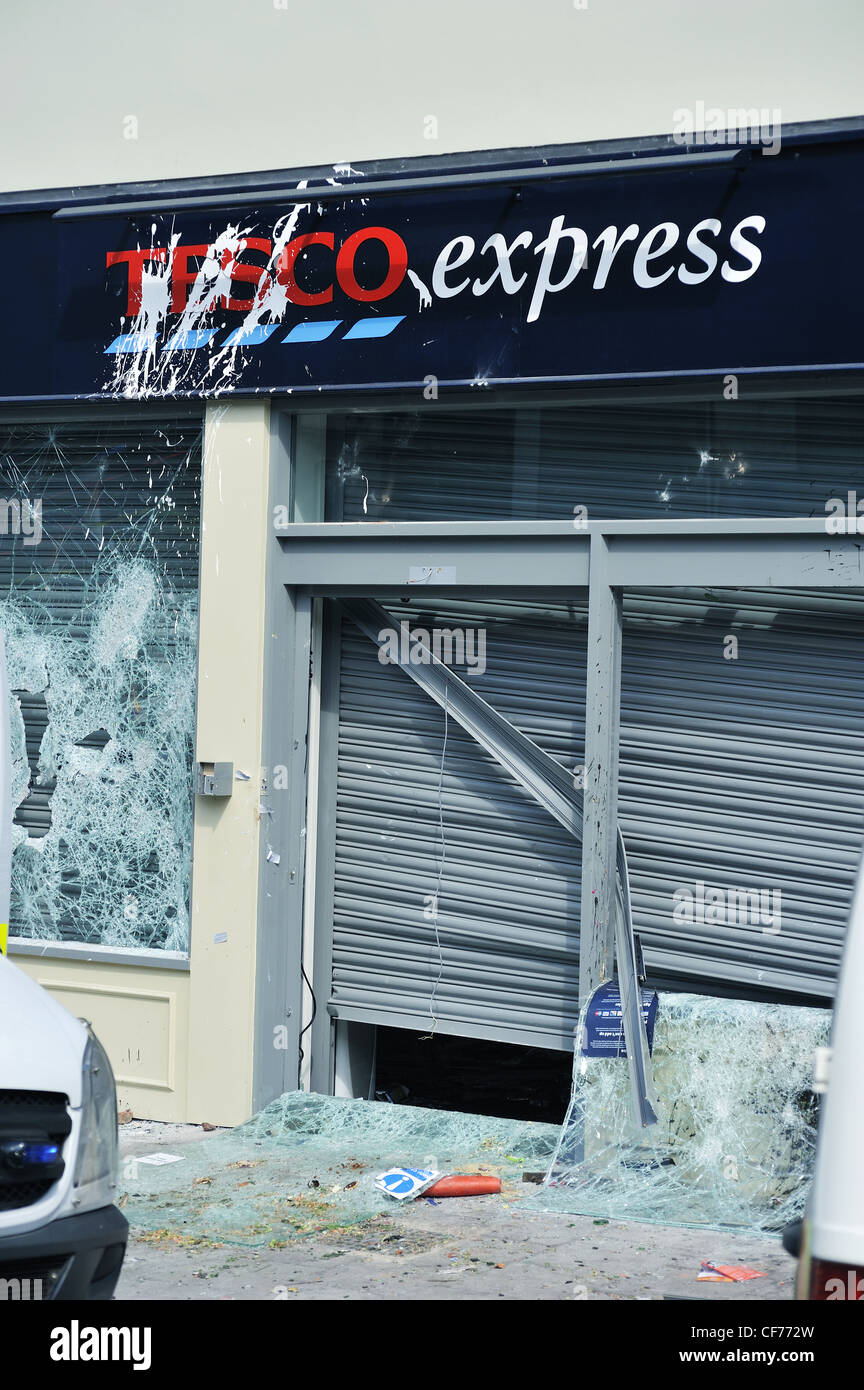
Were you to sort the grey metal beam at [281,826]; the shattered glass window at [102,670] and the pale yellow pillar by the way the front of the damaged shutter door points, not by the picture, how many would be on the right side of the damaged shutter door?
3

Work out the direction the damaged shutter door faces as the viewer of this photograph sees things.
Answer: facing the viewer

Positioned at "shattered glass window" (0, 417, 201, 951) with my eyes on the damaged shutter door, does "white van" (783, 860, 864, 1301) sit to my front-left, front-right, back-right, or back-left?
front-right

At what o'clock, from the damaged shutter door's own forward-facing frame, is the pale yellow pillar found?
The pale yellow pillar is roughly at 3 o'clock from the damaged shutter door.

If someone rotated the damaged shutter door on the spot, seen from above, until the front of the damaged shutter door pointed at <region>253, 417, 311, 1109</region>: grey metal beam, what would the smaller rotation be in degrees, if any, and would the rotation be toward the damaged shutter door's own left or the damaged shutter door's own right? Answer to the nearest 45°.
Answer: approximately 90° to the damaged shutter door's own right

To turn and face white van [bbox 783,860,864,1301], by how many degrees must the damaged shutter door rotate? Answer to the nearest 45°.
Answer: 0° — it already faces it

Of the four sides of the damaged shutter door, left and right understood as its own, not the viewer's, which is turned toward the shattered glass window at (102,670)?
right
